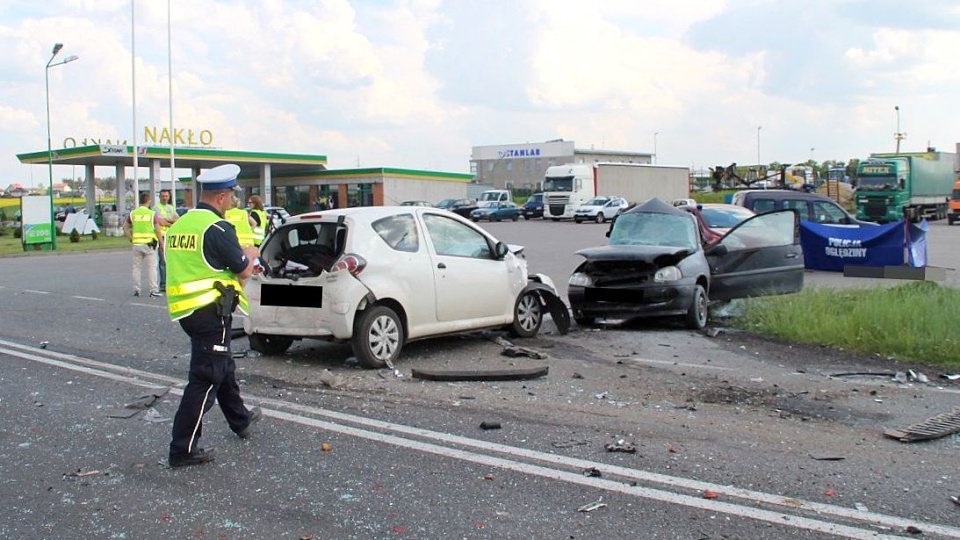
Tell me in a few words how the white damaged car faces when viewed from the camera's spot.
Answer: facing away from the viewer and to the right of the viewer

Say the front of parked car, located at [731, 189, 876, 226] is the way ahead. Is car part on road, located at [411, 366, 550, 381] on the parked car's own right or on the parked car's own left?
on the parked car's own right

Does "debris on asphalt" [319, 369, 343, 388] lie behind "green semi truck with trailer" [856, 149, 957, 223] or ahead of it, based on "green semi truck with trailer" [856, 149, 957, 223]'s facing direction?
ahead

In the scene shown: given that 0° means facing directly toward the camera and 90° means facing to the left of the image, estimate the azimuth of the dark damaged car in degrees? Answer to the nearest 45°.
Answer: approximately 45°

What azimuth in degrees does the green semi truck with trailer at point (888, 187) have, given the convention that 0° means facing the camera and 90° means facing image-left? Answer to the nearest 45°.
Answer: approximately 45°

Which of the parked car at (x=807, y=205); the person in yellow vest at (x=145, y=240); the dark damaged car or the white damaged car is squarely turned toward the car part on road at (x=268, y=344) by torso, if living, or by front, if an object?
the dark damaged car

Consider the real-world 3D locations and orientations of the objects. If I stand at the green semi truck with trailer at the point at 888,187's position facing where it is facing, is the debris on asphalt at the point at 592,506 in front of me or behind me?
in front
